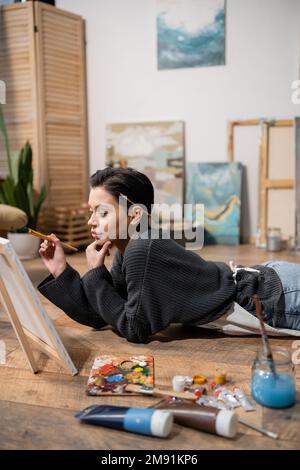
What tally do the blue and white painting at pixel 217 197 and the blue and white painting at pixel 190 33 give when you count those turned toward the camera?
2

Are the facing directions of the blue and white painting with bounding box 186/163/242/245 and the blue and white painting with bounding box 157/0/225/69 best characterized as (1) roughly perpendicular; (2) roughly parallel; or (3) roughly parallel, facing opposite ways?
roughly parallel

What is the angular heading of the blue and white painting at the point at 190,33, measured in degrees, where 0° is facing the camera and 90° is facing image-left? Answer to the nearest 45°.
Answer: approximately 0°

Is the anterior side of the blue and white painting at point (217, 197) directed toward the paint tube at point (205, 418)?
yes

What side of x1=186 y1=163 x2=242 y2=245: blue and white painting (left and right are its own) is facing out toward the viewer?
front

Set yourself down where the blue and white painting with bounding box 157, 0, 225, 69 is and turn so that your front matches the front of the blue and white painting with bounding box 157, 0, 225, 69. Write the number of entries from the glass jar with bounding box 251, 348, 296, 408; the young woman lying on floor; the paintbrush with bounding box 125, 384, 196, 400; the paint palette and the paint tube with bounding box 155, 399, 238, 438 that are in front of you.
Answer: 5

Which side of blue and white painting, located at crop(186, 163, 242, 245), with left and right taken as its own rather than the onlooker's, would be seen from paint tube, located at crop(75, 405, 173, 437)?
front

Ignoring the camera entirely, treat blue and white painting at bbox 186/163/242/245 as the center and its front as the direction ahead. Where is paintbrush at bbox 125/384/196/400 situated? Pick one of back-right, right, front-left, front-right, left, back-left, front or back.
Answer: front

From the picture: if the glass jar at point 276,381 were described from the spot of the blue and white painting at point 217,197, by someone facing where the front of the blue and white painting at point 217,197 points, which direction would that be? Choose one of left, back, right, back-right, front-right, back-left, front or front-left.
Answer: front

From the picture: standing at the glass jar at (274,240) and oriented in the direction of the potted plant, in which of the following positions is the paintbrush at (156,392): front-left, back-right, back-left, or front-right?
front-left

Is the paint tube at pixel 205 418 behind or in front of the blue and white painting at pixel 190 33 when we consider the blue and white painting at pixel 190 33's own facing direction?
in front

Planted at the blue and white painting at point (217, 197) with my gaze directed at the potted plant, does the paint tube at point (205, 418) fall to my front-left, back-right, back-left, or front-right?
front-left

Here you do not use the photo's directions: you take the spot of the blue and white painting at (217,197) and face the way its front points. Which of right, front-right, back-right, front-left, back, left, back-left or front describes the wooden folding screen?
right

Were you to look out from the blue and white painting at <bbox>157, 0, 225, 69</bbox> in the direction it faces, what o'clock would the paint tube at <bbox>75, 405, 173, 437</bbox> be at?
The paint tube is roughly at 12 o'clock from the blue and white painting.
